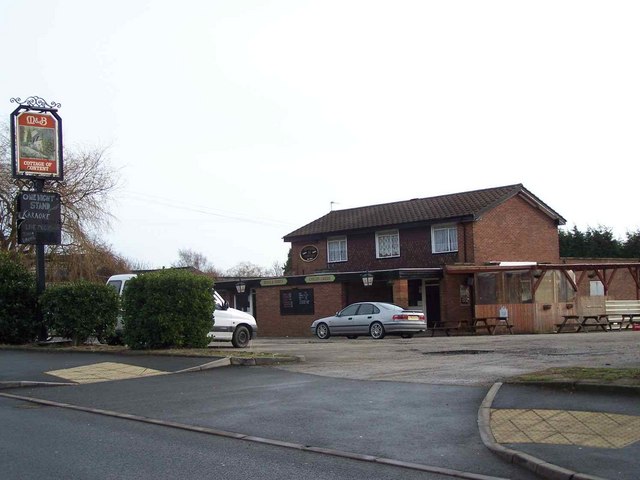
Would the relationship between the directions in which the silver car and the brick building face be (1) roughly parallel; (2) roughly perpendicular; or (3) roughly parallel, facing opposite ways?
roughly perpendicular

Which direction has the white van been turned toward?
to the viewer's right

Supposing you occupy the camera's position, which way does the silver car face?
facing away from the viewer and to the left of the viewer

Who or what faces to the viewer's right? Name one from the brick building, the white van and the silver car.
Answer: the white van

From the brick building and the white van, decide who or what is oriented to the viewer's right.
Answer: the white van

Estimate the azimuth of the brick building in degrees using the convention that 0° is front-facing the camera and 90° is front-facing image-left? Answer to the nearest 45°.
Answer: approximately 45°
